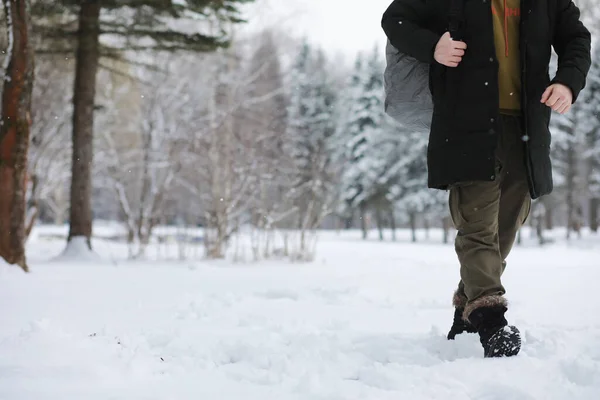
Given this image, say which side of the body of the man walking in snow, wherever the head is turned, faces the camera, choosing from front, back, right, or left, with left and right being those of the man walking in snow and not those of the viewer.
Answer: front

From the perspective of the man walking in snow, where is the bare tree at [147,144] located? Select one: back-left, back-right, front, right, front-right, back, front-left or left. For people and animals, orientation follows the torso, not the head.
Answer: back-right

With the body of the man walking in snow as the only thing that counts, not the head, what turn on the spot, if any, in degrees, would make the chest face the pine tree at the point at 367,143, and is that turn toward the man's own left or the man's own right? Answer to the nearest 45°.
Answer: approximately 180°

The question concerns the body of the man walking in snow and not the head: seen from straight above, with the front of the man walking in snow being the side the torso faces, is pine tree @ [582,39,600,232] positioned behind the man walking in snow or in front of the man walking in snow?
behind

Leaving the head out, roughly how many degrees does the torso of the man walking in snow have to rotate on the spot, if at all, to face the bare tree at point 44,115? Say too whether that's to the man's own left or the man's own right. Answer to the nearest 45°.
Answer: approximately 135° to the man's own right

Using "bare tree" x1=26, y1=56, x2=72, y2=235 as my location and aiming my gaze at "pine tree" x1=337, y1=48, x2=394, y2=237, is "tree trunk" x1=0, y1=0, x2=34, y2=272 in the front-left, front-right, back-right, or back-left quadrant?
back-right
